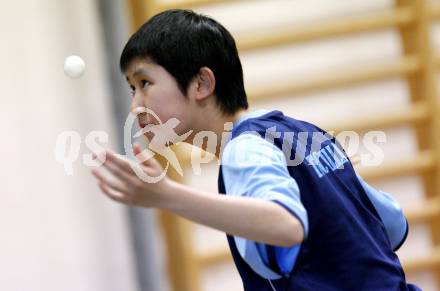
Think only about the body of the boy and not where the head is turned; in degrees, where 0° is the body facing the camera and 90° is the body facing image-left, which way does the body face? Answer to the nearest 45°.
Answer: approximately 135°
